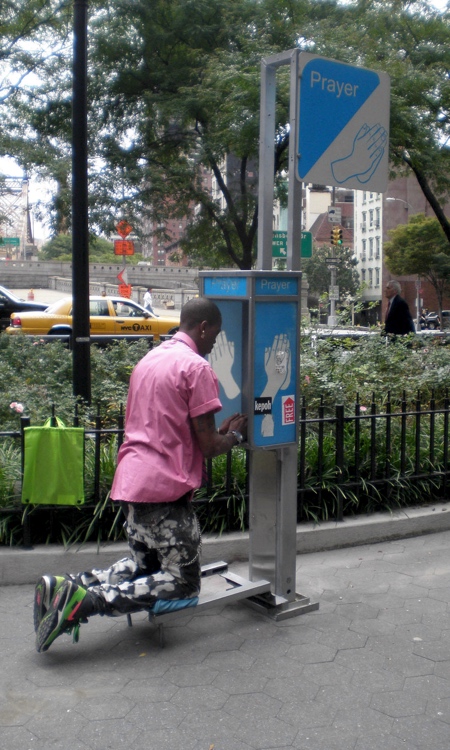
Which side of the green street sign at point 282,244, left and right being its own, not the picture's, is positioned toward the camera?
front

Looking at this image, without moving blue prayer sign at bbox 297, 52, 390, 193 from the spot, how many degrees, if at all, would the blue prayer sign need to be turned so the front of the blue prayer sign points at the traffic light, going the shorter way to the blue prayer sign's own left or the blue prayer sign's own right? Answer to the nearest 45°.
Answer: approximately 135° to the blue prayer sign's own left

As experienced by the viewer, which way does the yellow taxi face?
facing to the right of the viewer

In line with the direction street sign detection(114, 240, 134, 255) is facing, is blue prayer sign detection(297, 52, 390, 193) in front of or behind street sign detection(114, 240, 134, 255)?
in front

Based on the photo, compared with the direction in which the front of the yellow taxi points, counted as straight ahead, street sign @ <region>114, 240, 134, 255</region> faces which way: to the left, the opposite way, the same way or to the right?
to the right

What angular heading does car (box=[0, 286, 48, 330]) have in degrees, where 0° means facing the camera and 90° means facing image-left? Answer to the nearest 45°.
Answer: approximately 270°

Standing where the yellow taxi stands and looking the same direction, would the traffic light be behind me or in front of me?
in front

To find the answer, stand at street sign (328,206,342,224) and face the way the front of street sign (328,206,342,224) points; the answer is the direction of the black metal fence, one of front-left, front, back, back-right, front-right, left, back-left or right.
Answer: front

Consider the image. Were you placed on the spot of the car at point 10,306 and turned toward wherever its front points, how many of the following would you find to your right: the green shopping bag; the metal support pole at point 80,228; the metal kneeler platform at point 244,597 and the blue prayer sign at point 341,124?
4

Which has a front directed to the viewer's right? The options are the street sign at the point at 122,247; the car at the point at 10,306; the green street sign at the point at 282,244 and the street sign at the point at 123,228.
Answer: the car

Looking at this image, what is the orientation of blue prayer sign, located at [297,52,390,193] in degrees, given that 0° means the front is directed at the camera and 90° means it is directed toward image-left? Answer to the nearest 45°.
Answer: approximately 315°

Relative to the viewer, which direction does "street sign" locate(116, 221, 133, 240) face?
toward the camera
